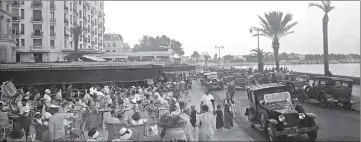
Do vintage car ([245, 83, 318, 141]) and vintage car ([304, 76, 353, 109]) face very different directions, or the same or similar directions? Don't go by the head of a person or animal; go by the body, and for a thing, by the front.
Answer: very different directions

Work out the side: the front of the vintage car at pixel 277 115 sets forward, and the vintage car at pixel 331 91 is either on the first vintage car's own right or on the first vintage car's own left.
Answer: on the first vintage car's own left

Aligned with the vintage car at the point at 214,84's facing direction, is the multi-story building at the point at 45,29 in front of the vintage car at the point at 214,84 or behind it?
behind

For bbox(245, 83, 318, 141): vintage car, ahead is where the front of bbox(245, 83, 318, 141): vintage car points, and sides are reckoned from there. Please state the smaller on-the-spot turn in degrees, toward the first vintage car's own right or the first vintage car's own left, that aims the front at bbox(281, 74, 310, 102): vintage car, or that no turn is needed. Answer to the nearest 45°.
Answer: approximately 135° to the first vintage car's own left

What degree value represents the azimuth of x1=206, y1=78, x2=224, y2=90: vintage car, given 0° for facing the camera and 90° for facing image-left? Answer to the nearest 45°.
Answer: approximately 315°

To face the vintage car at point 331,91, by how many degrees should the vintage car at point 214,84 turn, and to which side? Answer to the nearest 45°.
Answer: approximately 45° to its left

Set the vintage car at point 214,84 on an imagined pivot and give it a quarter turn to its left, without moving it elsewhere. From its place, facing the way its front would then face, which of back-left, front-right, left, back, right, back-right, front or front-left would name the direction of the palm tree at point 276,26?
front

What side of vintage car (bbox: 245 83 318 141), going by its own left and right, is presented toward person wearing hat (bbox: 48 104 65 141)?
right
